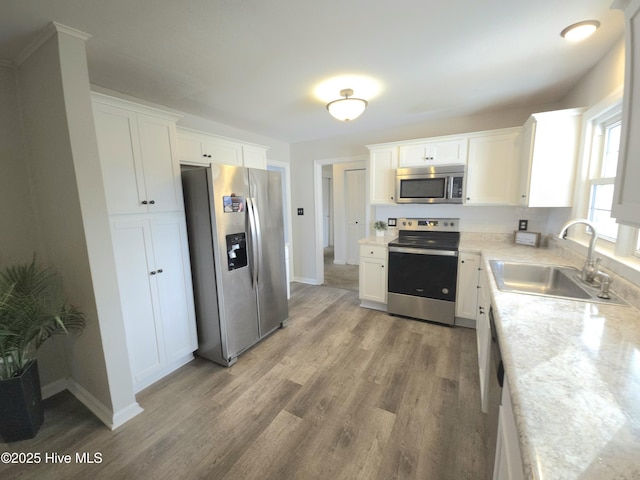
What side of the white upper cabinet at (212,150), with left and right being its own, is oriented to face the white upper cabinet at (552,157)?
front

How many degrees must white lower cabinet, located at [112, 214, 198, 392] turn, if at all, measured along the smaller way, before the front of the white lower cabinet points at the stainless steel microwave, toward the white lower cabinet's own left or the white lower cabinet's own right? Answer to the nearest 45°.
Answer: approximately 45° to the white lower cabinet's own left

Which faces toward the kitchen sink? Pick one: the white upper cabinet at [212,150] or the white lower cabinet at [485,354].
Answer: the white upper cabinet

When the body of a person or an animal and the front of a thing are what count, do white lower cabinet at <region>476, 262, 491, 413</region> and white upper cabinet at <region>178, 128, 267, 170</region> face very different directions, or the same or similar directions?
very different directions

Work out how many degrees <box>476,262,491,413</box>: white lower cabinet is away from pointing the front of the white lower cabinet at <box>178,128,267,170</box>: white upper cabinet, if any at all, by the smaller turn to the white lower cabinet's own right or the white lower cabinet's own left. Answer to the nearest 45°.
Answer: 0° — it already faces it

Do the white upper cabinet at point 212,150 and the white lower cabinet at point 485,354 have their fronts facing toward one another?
yes

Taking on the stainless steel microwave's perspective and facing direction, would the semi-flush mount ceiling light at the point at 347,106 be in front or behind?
in front

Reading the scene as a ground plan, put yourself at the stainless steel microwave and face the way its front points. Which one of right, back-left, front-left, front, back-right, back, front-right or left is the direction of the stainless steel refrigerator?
front-right

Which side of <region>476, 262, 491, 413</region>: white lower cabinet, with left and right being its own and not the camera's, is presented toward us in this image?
left

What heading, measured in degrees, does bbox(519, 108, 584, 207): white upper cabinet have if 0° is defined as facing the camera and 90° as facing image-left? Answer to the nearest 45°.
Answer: approximately 90°

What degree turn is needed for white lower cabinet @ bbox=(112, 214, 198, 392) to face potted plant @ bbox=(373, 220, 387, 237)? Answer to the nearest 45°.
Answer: approximately 45° to its left

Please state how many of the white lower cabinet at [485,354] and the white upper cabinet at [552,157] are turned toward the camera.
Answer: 0
